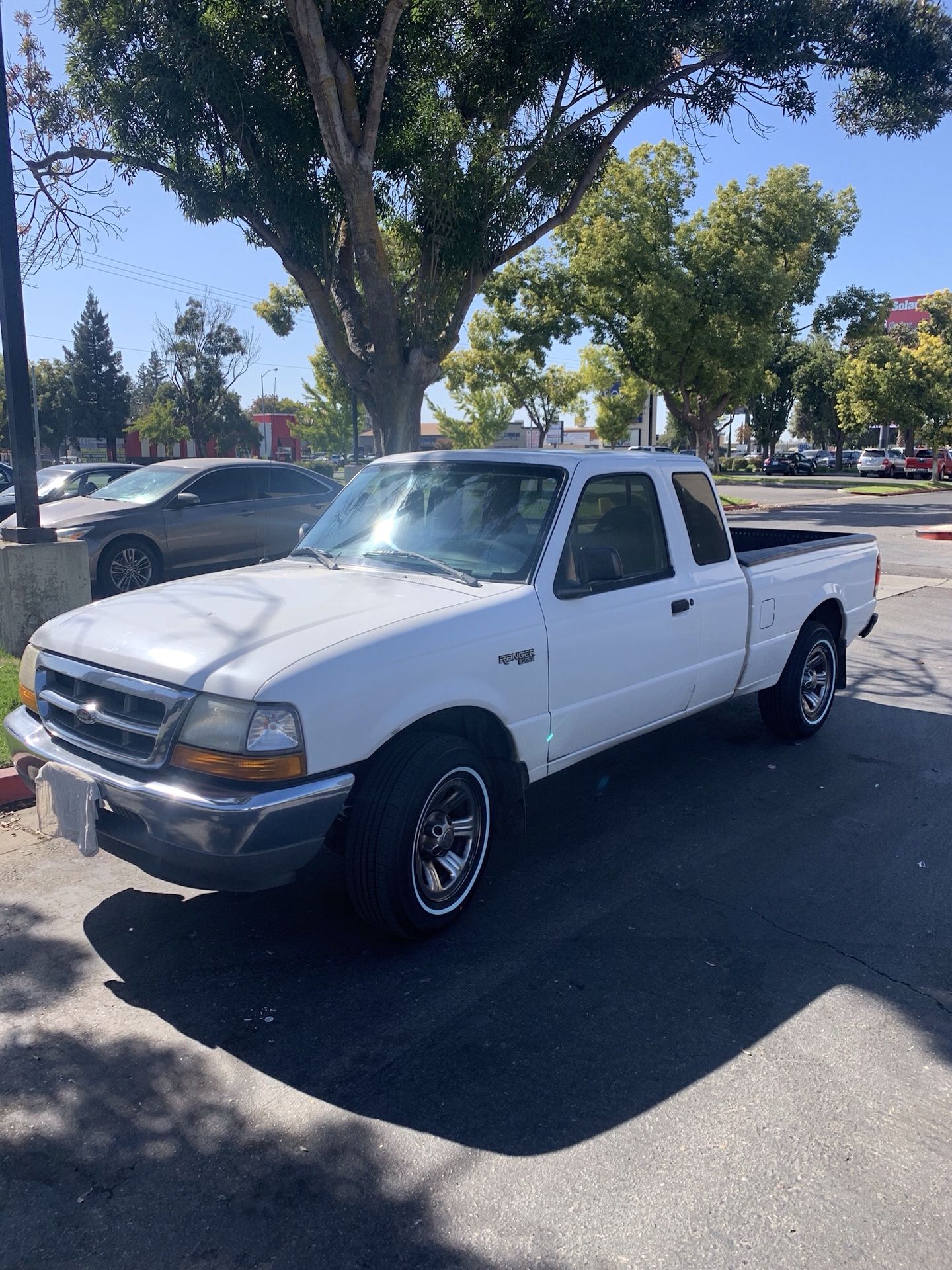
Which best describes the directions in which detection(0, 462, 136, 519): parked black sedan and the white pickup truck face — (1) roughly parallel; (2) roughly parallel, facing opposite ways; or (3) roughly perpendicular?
roughly parallel

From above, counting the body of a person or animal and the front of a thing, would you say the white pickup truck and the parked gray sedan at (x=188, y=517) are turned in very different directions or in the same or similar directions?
same or similar directions

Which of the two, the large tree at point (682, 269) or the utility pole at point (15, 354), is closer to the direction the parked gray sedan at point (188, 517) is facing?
the utility pole

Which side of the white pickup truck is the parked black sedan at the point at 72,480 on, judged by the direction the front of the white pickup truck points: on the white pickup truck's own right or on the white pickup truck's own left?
on the white pickup truck's own right

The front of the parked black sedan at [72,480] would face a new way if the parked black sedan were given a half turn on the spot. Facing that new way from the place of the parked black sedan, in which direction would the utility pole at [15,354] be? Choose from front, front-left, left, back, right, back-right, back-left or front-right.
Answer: back-right

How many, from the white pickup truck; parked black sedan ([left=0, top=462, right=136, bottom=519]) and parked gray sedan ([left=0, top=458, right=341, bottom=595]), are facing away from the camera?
0

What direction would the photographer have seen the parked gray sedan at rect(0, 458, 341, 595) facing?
facing the viewer and to the left of the viewer

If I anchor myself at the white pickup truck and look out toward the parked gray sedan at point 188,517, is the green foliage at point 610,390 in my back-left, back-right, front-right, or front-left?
front-right
